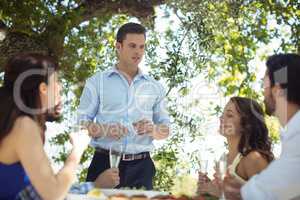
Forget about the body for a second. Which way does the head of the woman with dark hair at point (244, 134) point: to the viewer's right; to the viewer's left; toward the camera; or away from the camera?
to the viewer's left

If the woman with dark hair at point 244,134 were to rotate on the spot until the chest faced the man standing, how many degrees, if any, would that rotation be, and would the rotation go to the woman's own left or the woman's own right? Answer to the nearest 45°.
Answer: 0° — they already face them

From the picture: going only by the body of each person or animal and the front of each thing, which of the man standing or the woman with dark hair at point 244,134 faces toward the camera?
the man standing

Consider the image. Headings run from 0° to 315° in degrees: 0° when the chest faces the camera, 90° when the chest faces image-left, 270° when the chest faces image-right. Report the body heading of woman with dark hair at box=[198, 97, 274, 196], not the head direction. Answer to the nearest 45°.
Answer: approximately 90°

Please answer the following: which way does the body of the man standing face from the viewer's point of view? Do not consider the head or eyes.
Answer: toward the camera

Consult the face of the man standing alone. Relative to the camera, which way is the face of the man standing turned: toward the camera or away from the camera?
toward the camera

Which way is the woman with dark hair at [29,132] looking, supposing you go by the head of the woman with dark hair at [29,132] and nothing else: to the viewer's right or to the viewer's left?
to the viewer's right

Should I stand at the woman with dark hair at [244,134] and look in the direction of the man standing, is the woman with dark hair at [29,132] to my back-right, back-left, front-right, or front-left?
front-left

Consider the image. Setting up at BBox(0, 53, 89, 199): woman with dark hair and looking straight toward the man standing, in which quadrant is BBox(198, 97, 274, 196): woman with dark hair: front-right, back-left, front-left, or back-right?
front-right

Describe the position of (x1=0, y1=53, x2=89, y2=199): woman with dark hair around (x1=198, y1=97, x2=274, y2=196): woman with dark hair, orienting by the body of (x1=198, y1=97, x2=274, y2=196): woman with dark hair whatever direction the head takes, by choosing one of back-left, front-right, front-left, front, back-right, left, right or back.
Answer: front-left

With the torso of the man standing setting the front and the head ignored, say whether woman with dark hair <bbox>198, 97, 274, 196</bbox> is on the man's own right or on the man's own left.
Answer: on the man's own left

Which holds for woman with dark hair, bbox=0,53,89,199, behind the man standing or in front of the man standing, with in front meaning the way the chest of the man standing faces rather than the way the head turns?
in front
